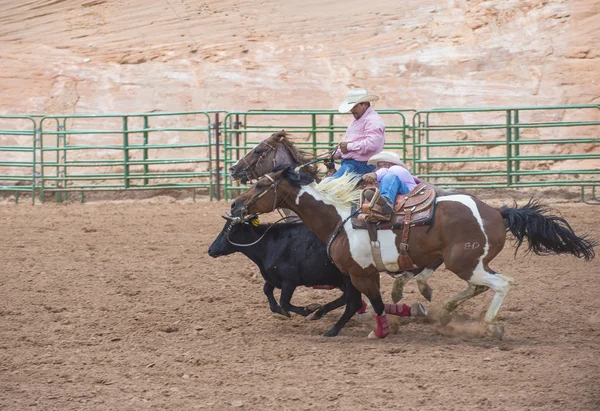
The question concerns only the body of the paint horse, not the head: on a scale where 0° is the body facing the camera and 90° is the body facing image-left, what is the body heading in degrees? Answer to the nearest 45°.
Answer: approximately 90°

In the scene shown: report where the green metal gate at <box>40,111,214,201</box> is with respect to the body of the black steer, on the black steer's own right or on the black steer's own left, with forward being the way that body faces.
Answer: on the black steer's own right

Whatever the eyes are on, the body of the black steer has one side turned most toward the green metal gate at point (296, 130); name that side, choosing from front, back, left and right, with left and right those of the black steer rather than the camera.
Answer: right

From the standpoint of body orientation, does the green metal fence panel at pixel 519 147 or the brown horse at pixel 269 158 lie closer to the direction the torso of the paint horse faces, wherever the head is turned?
the brown horse

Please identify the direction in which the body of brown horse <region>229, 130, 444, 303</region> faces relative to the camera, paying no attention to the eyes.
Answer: to the viewer's left

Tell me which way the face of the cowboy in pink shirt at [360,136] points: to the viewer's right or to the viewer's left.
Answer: to the viewer's left
